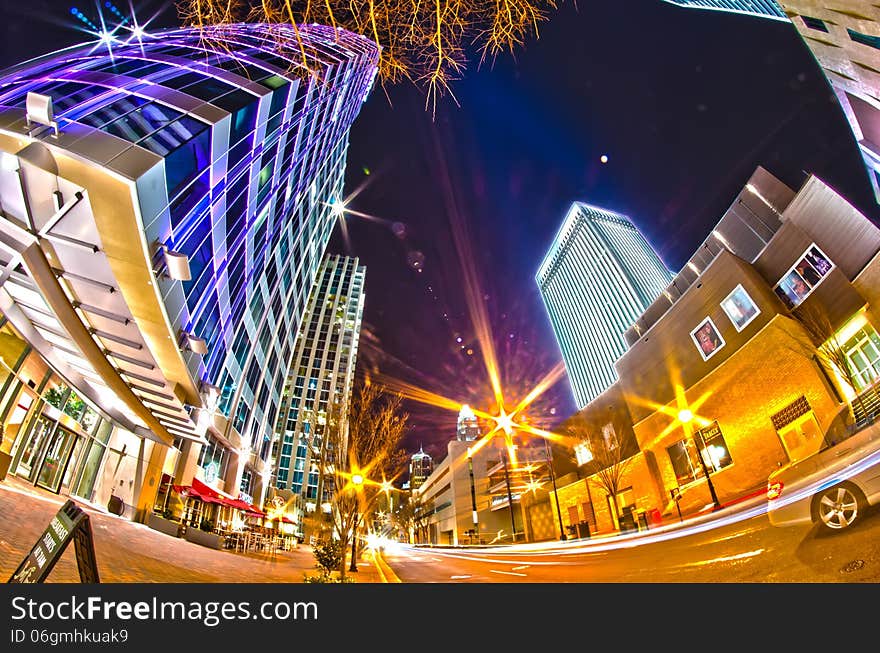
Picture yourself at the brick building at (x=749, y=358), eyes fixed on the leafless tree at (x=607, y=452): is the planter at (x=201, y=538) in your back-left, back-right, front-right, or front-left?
front-left

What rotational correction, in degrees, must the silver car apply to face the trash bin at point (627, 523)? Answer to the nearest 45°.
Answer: approximately 135° to its left

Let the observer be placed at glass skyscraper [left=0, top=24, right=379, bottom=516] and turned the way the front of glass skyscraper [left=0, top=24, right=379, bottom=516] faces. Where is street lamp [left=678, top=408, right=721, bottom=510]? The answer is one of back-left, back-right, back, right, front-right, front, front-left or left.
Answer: front-left

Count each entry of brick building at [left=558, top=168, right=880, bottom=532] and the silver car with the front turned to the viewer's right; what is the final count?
1

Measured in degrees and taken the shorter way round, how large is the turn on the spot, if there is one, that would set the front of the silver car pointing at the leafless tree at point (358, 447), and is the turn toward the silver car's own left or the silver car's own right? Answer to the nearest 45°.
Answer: approximately 180°

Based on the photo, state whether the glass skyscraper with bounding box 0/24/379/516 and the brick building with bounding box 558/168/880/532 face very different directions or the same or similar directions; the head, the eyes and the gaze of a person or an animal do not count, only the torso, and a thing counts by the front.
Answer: very different directions

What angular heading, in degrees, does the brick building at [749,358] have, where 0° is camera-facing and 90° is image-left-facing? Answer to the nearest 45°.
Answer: approximately 45°

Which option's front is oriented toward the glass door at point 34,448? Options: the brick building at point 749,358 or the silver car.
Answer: the brick building

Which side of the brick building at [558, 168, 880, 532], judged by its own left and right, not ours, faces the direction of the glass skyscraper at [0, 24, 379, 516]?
front

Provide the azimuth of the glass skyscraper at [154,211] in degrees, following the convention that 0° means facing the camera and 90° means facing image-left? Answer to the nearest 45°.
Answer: approximately 315°

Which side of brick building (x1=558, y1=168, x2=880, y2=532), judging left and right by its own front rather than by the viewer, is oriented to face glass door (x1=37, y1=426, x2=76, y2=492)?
front

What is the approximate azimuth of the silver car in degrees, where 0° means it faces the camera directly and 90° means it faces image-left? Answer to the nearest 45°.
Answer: approximately 270°
